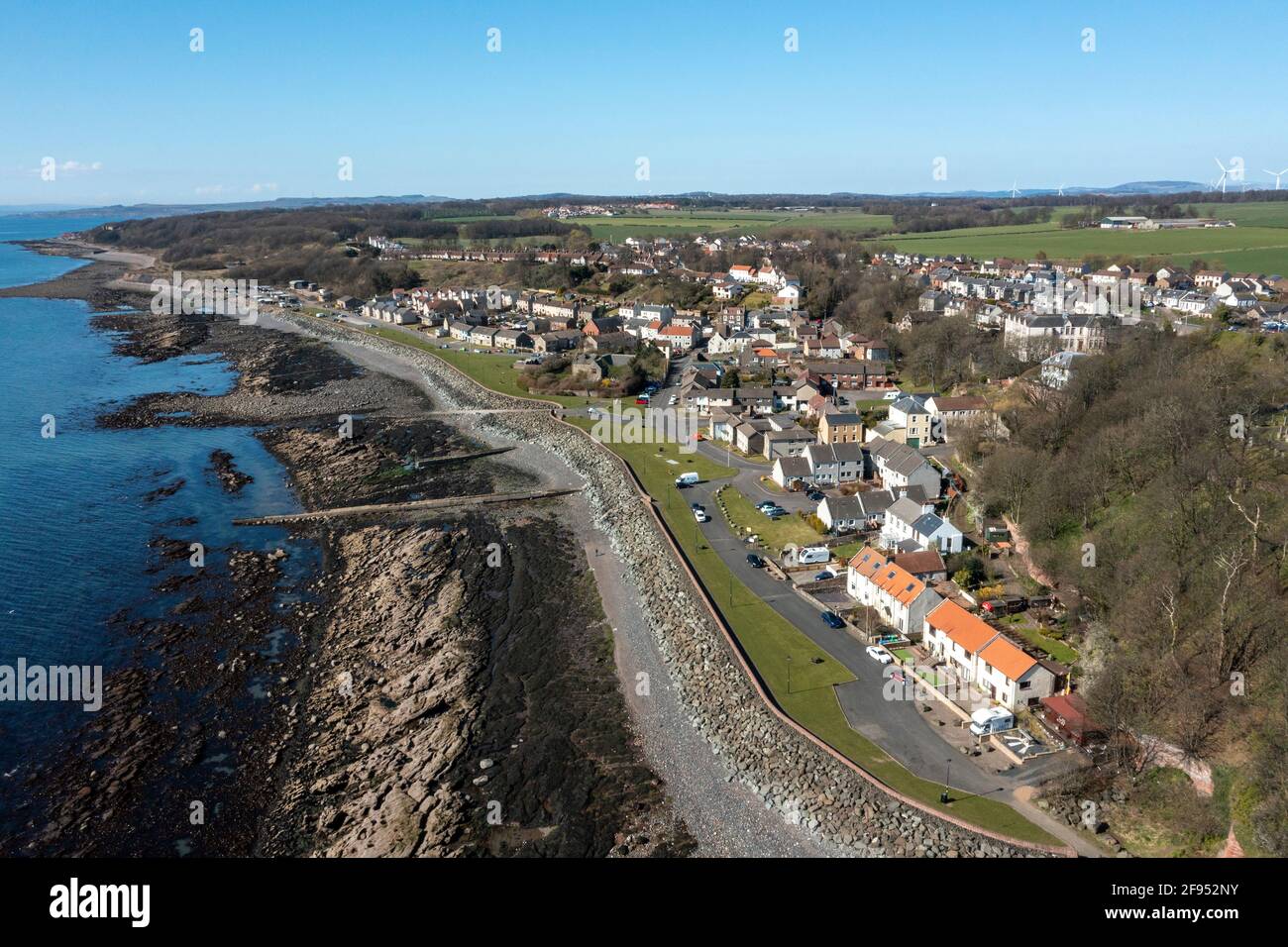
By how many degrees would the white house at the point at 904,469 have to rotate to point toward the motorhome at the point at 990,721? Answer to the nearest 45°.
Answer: approximately 45° to its left

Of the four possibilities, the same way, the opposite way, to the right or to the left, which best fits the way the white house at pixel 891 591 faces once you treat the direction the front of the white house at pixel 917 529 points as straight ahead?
the same way

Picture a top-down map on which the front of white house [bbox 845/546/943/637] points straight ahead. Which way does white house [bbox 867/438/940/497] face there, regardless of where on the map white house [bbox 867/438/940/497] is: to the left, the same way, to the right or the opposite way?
the same way

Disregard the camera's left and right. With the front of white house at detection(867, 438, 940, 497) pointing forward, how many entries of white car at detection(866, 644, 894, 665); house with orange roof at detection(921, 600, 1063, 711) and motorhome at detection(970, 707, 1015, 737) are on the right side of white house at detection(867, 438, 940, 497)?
0

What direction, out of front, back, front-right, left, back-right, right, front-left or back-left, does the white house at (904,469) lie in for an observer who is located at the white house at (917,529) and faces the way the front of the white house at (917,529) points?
back-right

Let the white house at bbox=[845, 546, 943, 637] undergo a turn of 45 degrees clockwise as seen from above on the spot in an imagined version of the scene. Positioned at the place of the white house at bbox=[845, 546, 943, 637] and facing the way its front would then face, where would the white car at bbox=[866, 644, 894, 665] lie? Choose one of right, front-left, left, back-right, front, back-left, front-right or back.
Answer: left

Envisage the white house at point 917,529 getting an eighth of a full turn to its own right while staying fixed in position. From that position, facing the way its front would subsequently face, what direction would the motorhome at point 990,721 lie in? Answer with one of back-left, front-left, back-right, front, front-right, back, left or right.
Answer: left

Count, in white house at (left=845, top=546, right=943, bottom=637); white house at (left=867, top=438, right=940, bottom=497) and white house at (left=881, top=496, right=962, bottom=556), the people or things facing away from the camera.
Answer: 0

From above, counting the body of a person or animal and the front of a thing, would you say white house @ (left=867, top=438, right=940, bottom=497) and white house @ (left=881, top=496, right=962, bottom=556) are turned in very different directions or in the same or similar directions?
same or similar directions

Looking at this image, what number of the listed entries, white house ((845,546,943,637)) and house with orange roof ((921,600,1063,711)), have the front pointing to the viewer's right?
0

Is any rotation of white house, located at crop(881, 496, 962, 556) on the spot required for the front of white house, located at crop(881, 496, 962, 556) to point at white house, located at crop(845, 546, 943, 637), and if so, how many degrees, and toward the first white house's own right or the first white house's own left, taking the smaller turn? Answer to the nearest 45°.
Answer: approximately 45° to the first white house's own left

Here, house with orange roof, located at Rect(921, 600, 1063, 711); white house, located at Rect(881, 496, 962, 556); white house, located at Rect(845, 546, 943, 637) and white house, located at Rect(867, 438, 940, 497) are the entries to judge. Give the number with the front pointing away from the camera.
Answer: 0

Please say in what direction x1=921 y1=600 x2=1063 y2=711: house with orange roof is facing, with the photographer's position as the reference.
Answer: facing the viewer and to the left of the viewer

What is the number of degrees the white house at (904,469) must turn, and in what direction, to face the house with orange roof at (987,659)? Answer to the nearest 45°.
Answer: approximately 45° to its left

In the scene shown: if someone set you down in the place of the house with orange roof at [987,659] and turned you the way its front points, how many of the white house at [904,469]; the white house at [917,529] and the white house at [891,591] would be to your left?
0

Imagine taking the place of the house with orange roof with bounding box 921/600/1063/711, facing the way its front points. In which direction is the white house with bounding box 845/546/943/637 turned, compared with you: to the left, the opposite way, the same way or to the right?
the same way

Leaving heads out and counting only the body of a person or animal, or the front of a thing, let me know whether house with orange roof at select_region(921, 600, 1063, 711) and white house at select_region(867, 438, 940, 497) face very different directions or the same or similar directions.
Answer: same or similar directions

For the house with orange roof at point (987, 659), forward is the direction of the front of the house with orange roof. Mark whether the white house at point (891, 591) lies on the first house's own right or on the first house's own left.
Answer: on the first house's own right
